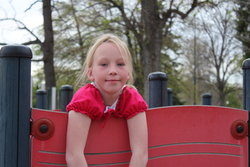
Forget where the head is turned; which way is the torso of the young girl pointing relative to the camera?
toward the camera

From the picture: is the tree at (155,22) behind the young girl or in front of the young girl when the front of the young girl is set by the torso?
behind

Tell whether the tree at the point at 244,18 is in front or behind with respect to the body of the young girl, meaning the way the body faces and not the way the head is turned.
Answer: behind

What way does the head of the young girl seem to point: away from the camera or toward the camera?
toward the camera

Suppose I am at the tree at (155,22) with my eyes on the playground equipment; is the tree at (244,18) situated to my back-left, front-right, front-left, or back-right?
back-left
